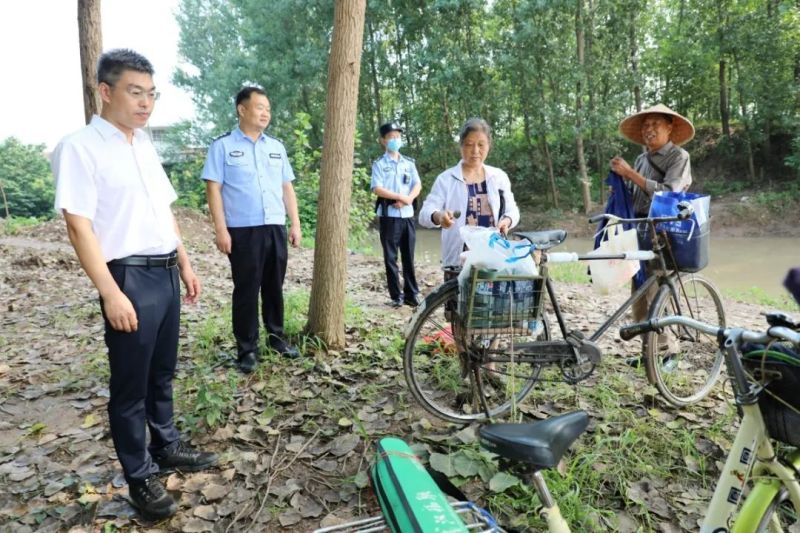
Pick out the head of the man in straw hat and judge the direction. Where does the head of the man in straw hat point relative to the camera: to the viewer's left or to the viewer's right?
to the viewer's left

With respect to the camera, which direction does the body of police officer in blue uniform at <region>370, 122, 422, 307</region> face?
toward the camera

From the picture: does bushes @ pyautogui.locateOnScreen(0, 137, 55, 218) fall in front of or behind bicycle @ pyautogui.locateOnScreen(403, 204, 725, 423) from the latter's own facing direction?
behind

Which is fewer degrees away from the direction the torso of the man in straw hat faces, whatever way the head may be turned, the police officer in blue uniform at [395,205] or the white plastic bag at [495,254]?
the white plastic bag

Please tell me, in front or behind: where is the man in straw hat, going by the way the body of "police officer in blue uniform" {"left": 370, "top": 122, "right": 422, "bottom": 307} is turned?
in front

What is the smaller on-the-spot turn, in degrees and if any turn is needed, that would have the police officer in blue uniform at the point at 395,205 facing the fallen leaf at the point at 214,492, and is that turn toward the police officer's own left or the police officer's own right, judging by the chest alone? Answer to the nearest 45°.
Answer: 0° — they already face it

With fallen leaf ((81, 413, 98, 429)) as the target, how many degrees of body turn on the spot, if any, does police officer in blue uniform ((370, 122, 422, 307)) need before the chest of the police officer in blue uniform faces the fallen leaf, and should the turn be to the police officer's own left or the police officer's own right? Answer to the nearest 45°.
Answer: approximately 45° to the police officer's own right

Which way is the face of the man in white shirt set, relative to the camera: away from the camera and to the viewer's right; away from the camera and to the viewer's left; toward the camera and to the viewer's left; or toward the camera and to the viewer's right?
toward the camera and to the viewer's right

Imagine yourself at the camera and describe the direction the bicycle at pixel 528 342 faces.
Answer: facing to the right of the viewer

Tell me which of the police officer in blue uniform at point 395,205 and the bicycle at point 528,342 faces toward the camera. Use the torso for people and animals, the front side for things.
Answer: the police officer in blue uniform

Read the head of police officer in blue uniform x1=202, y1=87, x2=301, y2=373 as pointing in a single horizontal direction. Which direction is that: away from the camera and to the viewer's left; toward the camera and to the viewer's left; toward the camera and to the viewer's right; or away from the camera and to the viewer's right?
toward the camera and to the viewer's right

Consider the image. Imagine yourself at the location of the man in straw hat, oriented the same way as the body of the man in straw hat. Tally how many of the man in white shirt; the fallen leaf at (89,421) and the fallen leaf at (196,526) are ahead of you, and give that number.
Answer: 3

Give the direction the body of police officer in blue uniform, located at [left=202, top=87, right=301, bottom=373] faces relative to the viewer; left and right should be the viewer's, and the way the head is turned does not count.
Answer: facing the viewer and to the right of the viewer

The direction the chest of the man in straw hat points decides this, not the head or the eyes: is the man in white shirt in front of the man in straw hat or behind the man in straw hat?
in front

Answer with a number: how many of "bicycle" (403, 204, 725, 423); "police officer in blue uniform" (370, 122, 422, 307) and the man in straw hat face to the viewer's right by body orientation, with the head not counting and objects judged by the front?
1

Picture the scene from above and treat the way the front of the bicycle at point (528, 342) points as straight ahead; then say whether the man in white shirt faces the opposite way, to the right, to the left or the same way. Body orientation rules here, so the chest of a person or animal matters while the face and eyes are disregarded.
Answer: the same way

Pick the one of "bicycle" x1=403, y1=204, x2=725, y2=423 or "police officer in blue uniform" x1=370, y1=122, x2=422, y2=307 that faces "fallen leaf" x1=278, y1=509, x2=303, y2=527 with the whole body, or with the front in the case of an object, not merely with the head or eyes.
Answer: the police officer in blue uniform
